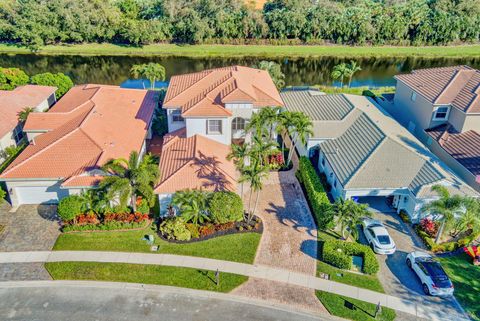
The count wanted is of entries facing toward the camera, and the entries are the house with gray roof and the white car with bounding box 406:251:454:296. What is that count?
1

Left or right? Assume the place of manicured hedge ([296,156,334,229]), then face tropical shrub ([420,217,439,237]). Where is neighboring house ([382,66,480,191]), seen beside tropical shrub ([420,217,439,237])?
left

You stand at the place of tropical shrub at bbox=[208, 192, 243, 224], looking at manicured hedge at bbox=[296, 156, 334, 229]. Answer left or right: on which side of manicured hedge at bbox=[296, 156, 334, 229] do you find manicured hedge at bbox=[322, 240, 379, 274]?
right

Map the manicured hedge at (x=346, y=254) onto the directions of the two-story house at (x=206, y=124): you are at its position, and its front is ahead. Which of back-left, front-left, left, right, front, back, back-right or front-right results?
front-left

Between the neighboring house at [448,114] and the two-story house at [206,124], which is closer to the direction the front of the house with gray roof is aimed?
the two-story house

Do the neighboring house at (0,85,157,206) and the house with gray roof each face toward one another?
no

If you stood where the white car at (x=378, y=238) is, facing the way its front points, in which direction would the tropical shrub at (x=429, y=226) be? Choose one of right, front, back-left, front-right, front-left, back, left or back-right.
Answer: right

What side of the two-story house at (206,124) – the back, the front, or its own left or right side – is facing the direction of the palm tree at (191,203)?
front

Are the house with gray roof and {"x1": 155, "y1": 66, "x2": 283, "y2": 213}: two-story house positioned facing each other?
no

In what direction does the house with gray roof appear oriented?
toward the camera

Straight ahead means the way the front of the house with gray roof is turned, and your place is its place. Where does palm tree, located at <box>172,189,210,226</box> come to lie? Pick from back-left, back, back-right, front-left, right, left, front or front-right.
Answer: front-right

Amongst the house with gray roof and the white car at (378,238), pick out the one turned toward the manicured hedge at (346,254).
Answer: the house with gray roof

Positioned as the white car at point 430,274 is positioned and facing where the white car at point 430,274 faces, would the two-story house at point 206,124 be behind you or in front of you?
in front

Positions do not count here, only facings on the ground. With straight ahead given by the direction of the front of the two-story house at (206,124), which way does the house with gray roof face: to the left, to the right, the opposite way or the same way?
the same way

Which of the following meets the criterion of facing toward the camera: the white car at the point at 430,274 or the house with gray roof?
the house with gray roof

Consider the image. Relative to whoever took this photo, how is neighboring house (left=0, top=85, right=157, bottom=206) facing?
facing the viewer

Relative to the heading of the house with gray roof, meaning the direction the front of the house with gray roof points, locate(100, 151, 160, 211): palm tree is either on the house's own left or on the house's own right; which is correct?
on the house's own right

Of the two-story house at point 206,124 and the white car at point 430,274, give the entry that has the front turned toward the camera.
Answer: the two-story house

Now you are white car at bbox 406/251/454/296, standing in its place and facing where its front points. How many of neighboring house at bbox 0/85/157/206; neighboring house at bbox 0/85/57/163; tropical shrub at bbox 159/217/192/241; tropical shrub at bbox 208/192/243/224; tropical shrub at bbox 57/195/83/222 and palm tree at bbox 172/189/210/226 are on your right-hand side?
0

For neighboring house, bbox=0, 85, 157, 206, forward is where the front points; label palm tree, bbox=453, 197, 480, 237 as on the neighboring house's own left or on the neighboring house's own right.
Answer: on the neighboring house's own left

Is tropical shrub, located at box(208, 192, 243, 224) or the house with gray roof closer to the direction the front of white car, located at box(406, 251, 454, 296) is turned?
the house with gray roof

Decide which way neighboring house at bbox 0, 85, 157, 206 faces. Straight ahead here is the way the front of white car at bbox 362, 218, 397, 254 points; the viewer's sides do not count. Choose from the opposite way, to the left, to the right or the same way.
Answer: the opposite way
